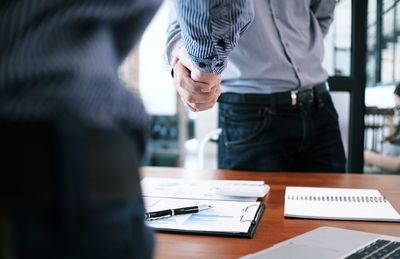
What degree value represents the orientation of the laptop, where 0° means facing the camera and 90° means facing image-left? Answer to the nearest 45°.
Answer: approximately 135°
